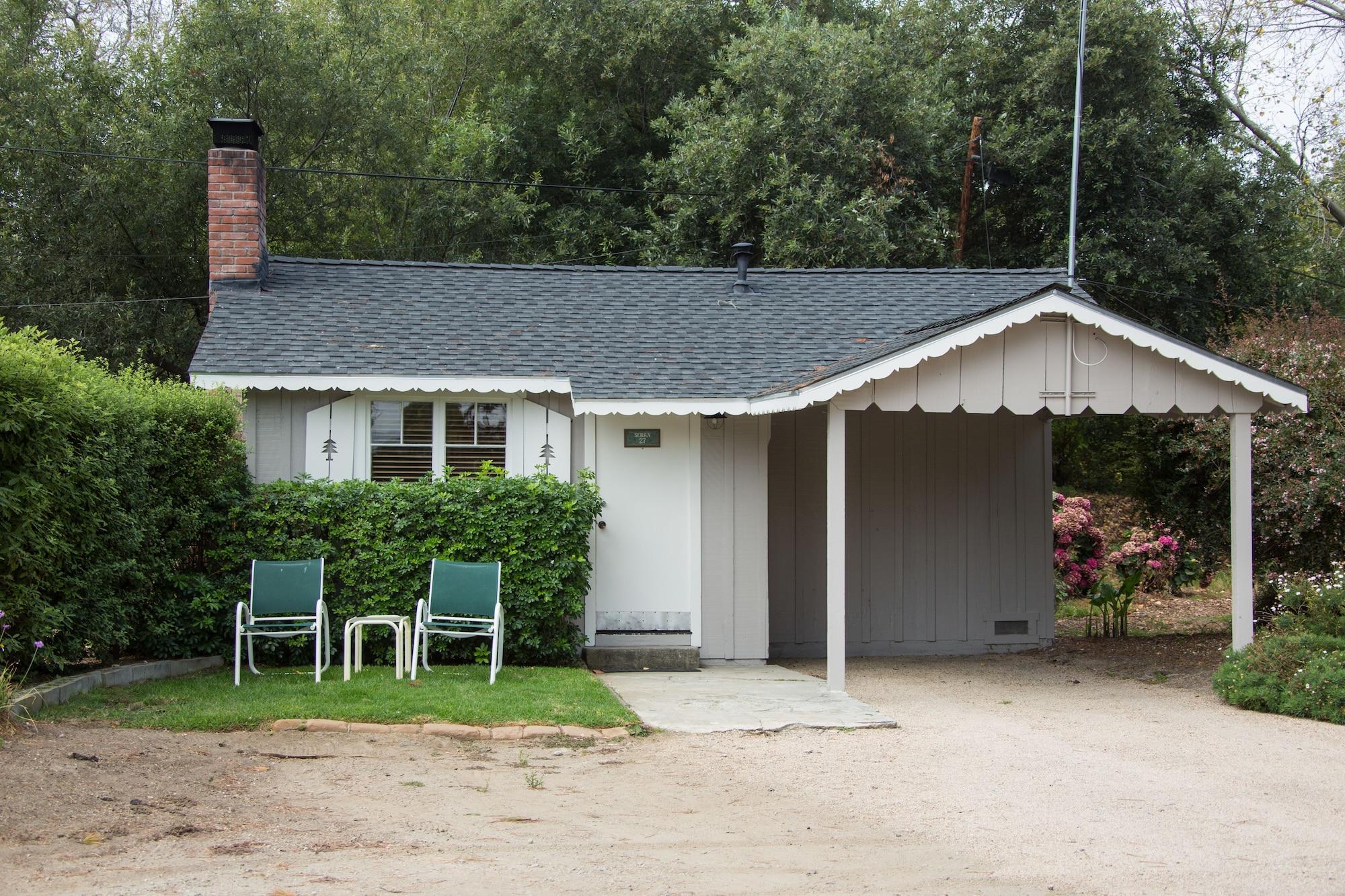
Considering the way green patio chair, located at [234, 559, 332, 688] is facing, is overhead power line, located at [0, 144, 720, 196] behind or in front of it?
behind

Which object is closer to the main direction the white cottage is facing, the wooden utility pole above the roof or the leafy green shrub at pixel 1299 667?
the leafy green shrub

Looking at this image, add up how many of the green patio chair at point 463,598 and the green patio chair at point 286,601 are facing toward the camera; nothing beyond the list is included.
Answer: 2

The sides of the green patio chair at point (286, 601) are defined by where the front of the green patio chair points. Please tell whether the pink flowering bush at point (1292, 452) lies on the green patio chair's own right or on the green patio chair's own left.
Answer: on the green patio chair's own left

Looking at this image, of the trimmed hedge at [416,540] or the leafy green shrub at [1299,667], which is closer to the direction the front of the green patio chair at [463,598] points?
the leafy green shrub

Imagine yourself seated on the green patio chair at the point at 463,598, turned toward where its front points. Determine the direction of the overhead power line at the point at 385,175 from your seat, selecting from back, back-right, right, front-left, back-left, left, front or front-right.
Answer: back

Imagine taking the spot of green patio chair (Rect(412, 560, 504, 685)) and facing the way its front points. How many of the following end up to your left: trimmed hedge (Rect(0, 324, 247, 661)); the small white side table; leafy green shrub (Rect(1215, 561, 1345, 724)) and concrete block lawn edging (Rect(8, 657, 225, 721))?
1

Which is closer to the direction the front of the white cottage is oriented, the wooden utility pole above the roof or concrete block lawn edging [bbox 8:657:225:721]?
the concrete block lawn edging

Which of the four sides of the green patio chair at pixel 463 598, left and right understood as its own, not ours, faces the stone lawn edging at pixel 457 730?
front

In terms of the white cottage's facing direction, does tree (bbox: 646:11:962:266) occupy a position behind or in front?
behind

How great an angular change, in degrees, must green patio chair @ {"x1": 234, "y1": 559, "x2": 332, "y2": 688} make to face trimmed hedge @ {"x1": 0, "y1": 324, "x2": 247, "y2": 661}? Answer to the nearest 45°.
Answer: approximately 45° to its right

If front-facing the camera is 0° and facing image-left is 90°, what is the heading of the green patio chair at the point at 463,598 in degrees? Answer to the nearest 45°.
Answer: approximately 0°
